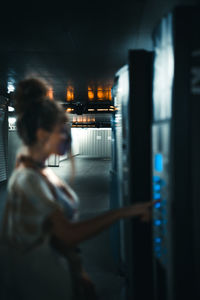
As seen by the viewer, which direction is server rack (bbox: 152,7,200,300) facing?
to the viewer's left

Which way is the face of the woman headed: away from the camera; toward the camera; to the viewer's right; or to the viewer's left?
to the viewer's right

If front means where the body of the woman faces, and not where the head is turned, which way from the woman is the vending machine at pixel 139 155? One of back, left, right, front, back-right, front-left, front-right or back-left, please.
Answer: front-left

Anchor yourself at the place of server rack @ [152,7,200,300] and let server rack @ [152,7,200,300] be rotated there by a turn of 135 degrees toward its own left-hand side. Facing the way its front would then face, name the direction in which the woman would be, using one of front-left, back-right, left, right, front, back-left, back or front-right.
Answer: right

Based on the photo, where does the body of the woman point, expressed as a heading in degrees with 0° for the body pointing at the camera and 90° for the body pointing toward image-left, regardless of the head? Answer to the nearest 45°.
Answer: approximately 270°

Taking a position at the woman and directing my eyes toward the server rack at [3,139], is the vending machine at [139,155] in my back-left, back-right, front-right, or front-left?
front-right

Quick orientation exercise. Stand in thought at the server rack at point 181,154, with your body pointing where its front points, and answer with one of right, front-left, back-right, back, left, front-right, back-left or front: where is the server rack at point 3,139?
front-right

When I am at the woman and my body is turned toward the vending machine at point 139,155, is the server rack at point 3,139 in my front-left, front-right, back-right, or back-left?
front-left
